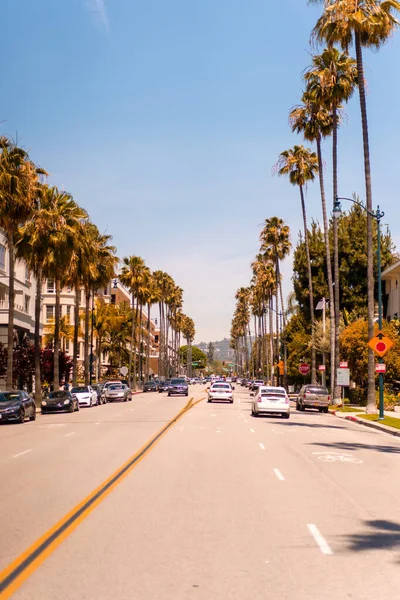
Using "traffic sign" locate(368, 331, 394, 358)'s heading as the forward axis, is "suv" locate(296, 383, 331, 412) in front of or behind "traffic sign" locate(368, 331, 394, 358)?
behind

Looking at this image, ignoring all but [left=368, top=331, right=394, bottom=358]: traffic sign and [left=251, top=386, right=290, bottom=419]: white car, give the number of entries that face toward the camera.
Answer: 1

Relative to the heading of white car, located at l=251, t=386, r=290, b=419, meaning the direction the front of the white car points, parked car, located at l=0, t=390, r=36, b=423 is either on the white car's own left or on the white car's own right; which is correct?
on the white car's own left

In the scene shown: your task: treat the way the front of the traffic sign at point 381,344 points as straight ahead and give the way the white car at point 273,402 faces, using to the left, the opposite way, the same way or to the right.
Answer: the opposite way

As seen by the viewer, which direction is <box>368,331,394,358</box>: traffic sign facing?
toward the camera

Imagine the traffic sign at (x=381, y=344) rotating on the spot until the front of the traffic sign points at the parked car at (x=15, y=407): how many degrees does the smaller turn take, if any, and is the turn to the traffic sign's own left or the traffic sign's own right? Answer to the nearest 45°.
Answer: approximately 90° to the traffic sign's own right

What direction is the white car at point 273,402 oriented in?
away from the camera

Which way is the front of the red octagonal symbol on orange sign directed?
toward the camera

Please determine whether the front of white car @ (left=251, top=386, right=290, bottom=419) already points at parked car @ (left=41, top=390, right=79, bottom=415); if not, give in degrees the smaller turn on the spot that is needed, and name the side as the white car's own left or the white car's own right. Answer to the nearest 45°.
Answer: approximately 90° to the white car's own left

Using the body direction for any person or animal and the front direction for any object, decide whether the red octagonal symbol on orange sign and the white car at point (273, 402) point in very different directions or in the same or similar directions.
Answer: very different directions

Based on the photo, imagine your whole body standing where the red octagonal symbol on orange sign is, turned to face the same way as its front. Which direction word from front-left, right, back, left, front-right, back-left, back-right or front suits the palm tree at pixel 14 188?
right
